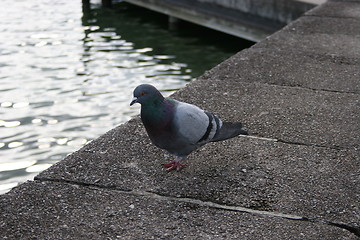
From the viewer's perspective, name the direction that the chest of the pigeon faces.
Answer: to the viewer's left
